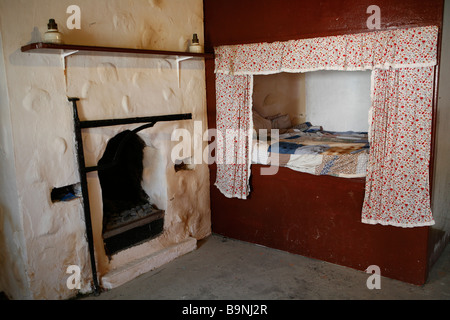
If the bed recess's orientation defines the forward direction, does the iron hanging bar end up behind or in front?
in front

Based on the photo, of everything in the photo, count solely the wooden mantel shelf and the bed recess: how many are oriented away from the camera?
0

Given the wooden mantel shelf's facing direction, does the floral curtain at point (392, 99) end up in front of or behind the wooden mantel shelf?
in front

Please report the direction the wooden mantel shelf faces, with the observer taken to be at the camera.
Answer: facing the viewer and to the right of the viewer

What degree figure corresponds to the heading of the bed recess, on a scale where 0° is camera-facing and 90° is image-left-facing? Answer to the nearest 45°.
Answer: approximately 45°

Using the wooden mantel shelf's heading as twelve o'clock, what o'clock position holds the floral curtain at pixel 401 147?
The floral curtain is roughly at 11 o'clock from the wooden mantel shelf.
